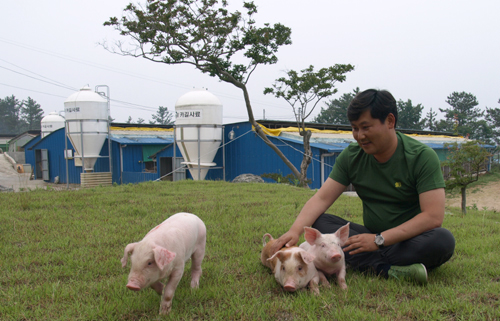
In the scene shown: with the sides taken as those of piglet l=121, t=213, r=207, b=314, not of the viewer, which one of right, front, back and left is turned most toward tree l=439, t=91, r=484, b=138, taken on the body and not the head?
back

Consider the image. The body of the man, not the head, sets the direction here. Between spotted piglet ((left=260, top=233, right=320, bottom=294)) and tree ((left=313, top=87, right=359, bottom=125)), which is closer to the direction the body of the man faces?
the spotted piglet

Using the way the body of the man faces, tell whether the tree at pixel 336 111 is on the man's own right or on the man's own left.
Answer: on the man's own right

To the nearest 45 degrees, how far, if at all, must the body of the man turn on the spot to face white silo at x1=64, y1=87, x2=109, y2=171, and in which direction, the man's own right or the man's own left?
approximately 90° to the man's own right

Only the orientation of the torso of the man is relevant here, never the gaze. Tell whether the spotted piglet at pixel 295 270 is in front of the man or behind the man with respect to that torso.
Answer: in front

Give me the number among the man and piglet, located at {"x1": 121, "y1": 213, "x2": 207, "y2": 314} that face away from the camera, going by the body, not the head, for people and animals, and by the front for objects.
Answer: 0

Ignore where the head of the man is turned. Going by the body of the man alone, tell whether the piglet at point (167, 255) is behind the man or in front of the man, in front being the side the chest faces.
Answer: in front

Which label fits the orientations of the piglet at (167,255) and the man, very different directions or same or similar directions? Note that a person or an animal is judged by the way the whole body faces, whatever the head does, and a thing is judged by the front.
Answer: same or similar directions

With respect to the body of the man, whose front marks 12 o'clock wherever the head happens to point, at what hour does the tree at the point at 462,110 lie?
The tree is roughly at 5 o'clock from the man.

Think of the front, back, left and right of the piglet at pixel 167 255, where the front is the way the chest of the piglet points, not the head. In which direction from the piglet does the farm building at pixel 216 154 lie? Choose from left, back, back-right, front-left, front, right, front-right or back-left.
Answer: back-right

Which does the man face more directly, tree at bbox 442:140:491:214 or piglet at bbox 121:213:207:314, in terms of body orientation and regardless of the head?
the piglet

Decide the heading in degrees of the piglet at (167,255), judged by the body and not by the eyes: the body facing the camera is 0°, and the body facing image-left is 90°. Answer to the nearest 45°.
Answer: approximately 45°

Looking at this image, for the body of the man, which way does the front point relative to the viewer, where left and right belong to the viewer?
facing the viewer and to the left of the viewer

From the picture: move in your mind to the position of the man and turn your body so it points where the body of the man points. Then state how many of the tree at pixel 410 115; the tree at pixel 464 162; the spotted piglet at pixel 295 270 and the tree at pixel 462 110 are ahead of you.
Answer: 1

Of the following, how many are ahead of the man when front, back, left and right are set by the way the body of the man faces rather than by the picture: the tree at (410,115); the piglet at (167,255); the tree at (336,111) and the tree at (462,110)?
1

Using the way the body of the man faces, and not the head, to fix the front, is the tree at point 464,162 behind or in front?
behind

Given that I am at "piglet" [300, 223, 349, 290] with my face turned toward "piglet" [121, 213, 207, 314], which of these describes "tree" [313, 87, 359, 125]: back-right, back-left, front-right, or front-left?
back-right
